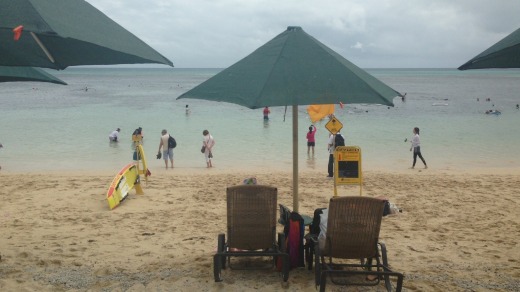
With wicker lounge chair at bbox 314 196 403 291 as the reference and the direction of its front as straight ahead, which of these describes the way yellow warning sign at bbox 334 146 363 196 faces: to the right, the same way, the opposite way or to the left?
the opposite way

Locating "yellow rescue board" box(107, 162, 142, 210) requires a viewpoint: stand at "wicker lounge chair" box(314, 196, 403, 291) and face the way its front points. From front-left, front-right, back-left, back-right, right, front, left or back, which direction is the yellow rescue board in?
front-left

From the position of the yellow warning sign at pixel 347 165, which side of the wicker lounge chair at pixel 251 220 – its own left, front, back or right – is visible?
front

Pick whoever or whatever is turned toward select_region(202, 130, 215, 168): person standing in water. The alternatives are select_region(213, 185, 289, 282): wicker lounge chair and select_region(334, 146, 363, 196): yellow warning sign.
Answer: the wicker lounge chair

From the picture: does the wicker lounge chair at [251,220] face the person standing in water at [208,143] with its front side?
yes

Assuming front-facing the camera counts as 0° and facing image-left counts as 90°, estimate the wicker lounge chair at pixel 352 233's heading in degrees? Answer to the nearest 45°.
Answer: approximately 180°

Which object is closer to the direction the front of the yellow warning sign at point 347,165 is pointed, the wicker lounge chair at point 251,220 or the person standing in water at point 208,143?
the wicker lounge chair

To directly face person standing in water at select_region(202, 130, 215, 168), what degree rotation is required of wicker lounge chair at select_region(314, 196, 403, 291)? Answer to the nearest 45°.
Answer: approximately 45° to its left

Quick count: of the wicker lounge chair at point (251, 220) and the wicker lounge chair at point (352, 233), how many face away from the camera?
2

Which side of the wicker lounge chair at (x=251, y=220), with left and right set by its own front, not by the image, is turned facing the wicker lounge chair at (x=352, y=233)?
right

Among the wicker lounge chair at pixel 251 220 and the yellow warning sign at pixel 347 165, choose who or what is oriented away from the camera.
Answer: the wicker lounge chair

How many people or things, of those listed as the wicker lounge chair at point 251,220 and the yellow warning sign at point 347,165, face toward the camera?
1

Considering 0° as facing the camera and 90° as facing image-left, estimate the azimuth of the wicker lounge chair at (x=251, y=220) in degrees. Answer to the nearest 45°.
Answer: approximately 180°
